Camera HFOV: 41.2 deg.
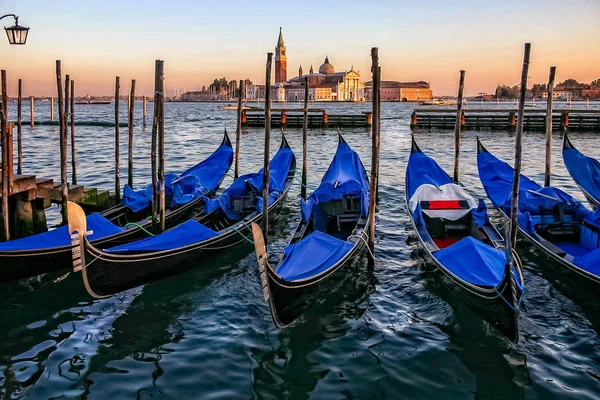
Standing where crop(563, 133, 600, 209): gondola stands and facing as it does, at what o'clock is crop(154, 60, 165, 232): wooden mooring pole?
The wooden mooring pole is roughly at 3 o'clock from the gondola.

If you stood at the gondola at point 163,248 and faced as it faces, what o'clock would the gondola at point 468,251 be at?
the gondola at point 468,251 is roughly at 8 o'clock from the gondola at point 163,248.

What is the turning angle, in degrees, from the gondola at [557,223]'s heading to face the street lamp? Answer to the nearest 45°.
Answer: approximately 90° to its right

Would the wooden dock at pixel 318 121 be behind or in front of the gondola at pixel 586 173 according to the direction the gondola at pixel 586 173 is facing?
behind

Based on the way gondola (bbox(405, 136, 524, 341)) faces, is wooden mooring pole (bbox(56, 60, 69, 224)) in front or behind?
behind

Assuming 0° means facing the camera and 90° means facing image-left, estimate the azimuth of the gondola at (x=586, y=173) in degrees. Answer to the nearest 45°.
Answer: approximately 315°

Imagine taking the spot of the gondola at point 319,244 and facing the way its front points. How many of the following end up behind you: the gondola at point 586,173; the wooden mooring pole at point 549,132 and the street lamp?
2
